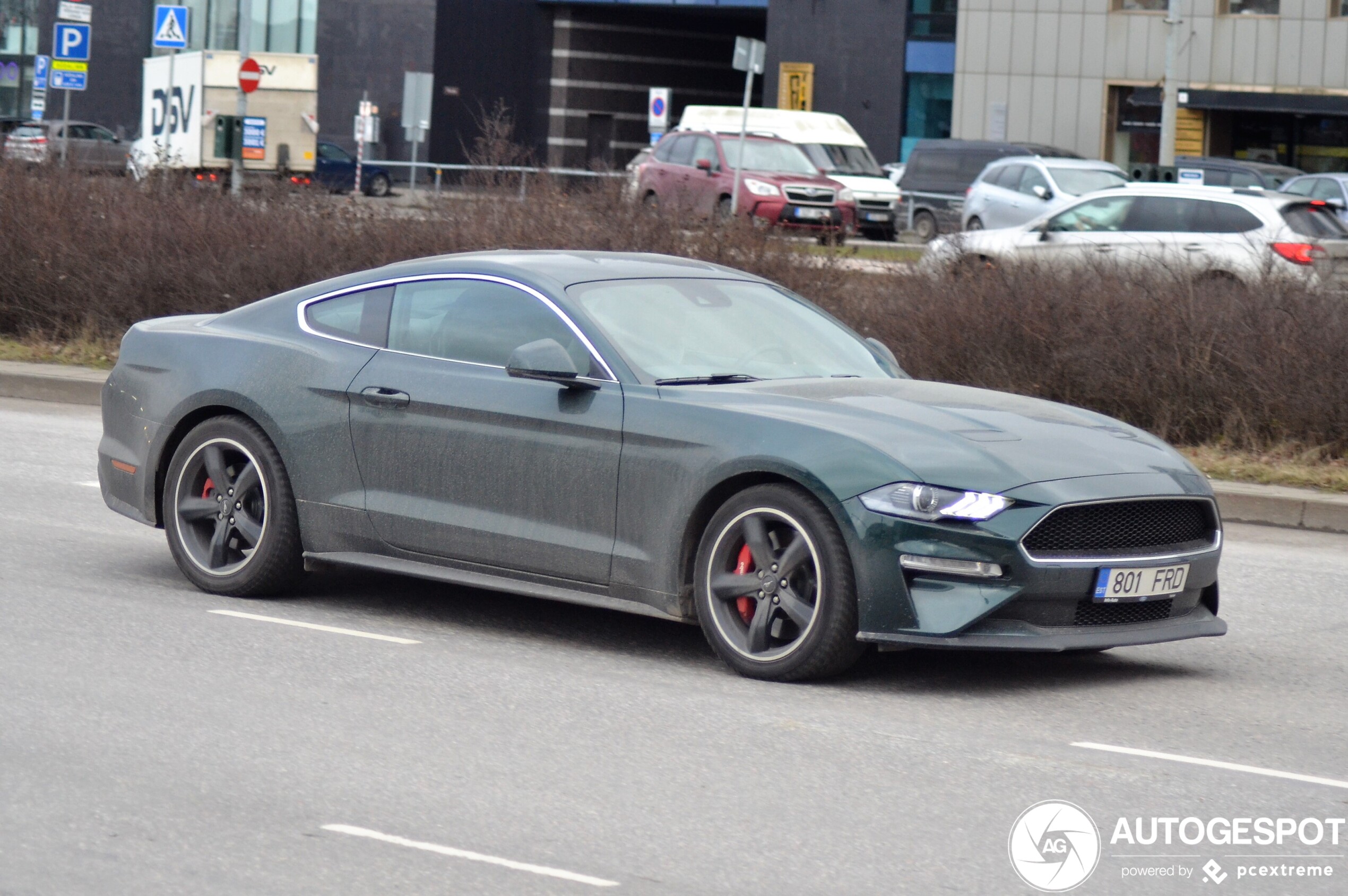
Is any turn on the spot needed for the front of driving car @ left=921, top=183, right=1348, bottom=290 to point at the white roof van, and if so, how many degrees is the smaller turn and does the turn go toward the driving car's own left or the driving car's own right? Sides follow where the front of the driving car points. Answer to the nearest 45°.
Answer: approximately 45° to the driving car's own right

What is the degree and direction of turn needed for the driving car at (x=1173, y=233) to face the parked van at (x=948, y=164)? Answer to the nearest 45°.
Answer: approximately 45° to its right

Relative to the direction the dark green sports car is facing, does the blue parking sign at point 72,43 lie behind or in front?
behind

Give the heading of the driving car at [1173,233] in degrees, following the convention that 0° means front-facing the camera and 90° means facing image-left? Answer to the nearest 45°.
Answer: approximately 135°

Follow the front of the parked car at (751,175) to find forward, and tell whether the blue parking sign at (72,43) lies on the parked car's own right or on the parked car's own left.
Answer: on the parked car's own right

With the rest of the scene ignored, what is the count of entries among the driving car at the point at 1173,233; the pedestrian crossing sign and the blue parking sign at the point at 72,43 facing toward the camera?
2

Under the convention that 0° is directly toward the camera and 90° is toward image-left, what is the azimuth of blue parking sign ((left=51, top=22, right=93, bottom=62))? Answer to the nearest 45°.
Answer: approximately 0°

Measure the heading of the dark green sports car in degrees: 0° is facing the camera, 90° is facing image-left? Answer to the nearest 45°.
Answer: approximately 315°
